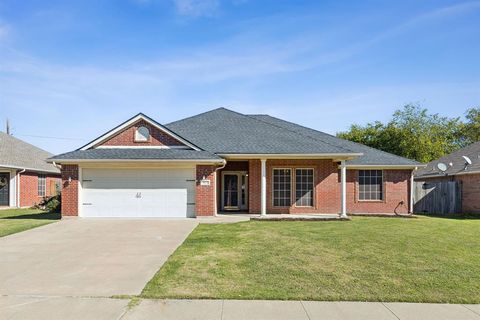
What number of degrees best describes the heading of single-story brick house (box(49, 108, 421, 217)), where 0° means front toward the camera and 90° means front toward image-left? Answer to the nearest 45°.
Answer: approximately 0°

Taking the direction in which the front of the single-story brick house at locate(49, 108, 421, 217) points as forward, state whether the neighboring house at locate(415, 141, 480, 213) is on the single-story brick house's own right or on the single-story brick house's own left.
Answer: on the single-story brick house's own left

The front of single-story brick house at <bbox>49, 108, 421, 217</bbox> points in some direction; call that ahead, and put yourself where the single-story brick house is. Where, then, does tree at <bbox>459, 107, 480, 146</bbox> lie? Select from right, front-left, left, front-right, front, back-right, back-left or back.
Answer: back-left

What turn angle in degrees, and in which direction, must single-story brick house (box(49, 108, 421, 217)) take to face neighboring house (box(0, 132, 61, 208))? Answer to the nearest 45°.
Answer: approximately 135° to its right

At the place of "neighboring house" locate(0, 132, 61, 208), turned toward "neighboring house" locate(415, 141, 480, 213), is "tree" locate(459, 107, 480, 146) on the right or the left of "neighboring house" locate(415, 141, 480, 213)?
left

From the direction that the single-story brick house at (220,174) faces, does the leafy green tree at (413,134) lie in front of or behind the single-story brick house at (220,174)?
behind

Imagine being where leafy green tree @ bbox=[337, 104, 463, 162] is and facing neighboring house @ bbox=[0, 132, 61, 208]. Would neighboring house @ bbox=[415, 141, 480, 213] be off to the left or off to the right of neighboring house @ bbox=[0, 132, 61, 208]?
left
